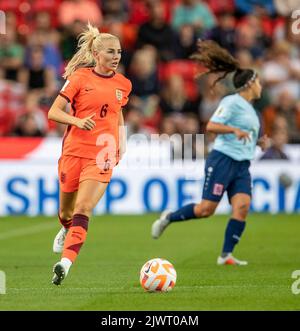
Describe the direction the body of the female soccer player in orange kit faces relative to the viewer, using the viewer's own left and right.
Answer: facing the viewer and to the right of the viewer

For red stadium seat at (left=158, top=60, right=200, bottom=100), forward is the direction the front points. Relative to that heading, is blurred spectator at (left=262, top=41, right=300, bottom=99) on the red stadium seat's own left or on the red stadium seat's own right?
on the red stadium seat's own left

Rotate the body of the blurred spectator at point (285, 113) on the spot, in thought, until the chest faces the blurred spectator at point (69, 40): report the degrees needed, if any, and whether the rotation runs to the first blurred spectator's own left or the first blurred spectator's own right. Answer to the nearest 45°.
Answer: approximately 90° to the first blurred spectator's own right

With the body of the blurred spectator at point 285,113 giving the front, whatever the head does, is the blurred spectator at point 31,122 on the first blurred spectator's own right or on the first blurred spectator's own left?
on the first blurred spectator's own right

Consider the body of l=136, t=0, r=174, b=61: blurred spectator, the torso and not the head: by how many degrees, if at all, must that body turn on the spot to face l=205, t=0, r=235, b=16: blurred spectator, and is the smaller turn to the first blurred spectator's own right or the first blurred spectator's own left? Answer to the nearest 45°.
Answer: approximately 135° to the first blurred spectator's own left

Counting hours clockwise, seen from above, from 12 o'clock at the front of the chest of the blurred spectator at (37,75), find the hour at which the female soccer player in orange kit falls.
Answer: The female soccer player in orange kit is roughly at 12 o'clock from the blurred spectator.

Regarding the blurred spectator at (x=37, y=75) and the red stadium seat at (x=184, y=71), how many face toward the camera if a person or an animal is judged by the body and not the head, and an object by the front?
2

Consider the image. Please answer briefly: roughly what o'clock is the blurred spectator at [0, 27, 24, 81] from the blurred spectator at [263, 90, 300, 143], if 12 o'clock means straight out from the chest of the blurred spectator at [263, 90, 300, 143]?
the blurred spectator at [0, 27, 24, 81] is roughly at 3 o'clock from the blurred spectator at [263, 90, 300, 143].

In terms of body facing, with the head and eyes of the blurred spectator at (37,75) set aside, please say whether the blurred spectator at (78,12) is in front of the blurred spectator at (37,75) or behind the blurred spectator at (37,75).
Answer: behind

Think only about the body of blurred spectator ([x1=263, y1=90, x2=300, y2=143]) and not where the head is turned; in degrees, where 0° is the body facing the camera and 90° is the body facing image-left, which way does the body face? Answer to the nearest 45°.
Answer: approximately 0°

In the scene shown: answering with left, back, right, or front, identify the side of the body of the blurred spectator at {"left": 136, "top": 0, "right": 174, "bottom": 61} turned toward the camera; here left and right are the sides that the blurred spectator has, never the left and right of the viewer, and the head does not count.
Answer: front

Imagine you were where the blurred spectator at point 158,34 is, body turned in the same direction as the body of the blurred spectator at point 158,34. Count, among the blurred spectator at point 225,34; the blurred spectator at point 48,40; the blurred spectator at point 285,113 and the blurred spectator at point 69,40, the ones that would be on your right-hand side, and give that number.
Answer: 2

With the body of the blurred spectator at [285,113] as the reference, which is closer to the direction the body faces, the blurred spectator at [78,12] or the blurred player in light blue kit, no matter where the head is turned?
the blurred player in light blue kit

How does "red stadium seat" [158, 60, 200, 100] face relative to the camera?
toward the camera

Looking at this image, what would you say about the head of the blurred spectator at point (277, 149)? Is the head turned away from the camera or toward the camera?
toward the camera

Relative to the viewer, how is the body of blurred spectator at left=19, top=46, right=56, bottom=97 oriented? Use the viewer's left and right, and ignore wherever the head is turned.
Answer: facing the viewer
